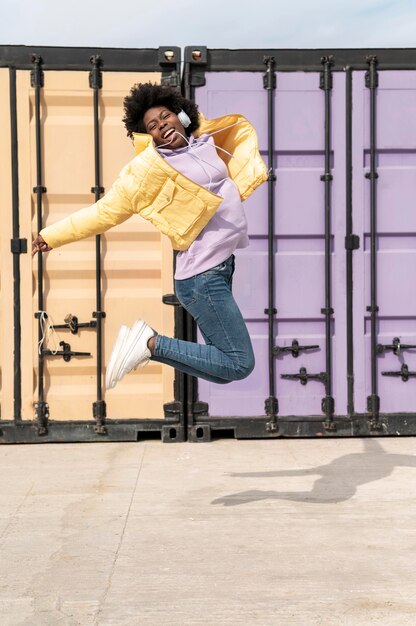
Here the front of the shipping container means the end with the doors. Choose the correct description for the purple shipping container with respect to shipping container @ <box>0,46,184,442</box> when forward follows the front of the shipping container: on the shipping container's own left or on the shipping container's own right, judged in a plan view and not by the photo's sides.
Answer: on the shipping container's own left

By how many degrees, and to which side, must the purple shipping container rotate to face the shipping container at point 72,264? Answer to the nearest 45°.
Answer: approximately 90° to its right

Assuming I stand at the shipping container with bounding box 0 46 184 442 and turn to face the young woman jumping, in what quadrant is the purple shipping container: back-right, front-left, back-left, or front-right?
front-left

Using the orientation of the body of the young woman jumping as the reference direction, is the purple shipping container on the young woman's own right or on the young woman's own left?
on the young woman's own left

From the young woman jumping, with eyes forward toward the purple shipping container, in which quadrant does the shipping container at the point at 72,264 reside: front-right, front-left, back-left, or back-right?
front-left

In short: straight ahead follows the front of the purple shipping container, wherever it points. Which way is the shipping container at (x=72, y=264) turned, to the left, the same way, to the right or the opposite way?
the same way

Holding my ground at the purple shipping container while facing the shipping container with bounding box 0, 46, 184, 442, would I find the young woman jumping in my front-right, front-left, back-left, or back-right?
front-left

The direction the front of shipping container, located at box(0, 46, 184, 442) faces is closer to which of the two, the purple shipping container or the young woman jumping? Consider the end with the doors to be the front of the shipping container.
the young woman jumping

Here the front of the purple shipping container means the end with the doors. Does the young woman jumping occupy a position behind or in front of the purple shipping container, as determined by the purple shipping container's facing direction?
in front

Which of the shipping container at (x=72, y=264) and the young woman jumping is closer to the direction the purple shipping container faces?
the young woman jumping

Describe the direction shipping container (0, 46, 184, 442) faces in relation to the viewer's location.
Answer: facing the viewer

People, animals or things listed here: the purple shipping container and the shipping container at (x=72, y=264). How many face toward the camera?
2

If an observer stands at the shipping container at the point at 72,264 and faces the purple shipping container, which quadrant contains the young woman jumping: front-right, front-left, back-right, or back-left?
front-right

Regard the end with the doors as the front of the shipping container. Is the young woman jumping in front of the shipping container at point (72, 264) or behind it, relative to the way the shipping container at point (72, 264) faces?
in front
